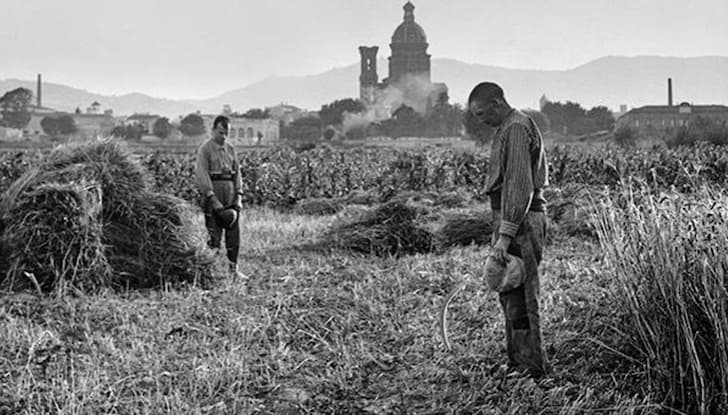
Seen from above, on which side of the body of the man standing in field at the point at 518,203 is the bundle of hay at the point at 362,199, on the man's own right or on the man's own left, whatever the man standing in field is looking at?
on the man's own right

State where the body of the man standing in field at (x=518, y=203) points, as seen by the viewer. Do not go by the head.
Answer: to the viewer's left

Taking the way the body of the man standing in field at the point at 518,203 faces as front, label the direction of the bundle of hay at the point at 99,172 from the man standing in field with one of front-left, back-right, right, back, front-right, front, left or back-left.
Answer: front-right

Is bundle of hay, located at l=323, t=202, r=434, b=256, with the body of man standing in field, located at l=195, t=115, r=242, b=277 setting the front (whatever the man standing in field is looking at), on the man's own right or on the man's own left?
on the man's own left

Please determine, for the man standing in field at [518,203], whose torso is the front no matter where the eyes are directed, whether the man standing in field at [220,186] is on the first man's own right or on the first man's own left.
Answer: on the first man's own right

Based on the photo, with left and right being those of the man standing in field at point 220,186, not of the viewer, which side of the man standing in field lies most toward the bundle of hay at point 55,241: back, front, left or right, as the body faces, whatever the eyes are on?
right

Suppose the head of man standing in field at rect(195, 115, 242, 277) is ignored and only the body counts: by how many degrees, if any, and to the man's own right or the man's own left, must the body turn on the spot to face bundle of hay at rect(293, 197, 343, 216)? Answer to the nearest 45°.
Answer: approximately 135° to the man's own left

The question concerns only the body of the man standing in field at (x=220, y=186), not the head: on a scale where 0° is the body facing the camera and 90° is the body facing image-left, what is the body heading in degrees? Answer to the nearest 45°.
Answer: approximately 315°

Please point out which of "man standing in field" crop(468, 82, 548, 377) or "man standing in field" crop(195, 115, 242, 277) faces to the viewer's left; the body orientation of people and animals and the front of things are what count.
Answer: "man standing in field" crop(468, 82, 548, 377)

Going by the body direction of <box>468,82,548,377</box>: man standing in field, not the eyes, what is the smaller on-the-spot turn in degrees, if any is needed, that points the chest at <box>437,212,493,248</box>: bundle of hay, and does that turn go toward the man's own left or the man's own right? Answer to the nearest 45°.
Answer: approximately 90° to the man's own right

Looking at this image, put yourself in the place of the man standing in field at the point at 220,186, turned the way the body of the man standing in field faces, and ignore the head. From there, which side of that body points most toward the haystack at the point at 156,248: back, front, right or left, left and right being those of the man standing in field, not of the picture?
right

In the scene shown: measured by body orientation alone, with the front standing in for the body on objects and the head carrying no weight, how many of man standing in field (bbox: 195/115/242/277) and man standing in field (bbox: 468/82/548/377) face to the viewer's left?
1
